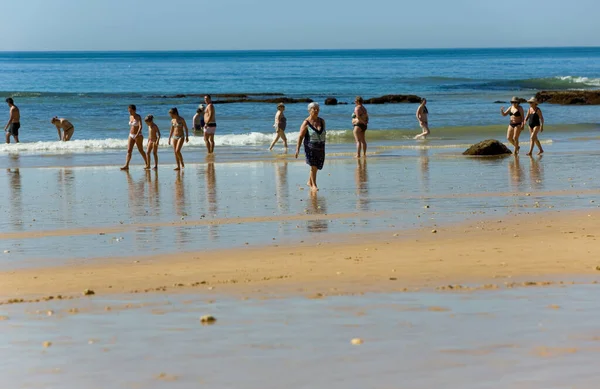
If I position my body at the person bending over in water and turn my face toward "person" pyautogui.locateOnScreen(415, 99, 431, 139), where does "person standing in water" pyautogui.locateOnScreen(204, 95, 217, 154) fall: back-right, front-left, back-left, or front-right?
front-right

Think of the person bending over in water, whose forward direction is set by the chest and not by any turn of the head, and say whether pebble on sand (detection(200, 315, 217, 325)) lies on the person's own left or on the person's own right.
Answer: on the person's own left

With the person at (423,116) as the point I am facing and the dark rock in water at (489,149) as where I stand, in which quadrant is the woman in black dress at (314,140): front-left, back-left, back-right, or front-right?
back-left

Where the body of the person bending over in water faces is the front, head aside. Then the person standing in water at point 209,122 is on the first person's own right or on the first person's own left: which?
on the first person's own left

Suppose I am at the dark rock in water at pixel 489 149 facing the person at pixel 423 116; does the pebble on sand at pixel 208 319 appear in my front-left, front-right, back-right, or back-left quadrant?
back-left

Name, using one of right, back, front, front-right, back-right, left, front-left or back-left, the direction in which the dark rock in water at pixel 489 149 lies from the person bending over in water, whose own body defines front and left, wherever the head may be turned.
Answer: back-left

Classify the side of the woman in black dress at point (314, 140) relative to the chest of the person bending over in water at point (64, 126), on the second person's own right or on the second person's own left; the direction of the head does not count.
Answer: on the second person's own left

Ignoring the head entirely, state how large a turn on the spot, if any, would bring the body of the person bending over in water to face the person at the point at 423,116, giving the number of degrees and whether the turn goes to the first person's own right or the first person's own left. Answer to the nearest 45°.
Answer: approximately 180°

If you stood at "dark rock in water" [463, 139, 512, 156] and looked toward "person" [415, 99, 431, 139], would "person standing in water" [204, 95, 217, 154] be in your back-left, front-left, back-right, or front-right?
front-left
